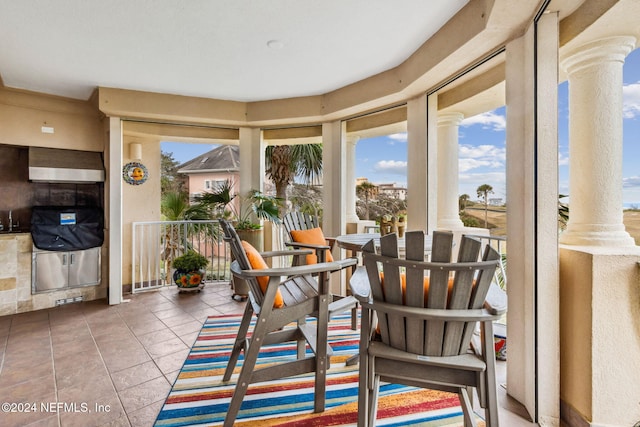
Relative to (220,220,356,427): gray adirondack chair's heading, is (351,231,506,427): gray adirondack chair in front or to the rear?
in front

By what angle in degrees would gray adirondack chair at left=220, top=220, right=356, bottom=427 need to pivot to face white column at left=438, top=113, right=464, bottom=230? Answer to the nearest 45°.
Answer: approximately 45° to its left

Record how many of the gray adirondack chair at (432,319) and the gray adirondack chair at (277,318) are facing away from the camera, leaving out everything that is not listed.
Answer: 1

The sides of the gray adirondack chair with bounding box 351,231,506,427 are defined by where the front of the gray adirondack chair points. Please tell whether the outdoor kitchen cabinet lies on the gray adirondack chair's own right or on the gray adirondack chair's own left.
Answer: on the gray adirondack chair's own left

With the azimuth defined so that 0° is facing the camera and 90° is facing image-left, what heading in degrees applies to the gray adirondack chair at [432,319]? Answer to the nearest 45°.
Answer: approximately 180°

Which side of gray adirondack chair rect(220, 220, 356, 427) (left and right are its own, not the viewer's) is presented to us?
right

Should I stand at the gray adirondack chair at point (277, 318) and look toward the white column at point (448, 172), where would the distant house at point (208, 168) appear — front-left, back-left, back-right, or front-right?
front-left

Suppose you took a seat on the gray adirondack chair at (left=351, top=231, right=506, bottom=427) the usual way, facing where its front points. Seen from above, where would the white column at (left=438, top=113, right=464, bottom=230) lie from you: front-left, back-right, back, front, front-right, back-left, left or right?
front

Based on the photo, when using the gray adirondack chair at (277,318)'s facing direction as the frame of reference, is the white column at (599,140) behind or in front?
in front

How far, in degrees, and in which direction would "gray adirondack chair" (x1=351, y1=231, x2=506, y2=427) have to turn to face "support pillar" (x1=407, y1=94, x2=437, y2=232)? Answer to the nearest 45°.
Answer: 0° — it already faces it

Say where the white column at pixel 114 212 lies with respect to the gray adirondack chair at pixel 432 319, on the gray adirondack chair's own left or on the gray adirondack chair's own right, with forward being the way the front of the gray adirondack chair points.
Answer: on the gray adirondack chair's own left

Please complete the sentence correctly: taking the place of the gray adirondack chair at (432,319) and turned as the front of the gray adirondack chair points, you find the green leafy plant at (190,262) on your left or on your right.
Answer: on your left

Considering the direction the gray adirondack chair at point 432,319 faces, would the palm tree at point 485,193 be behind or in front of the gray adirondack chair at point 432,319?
in front

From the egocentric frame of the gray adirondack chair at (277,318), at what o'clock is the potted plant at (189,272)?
The potted plant is roughly at 8 o'clock from the gray adirondack chair.
